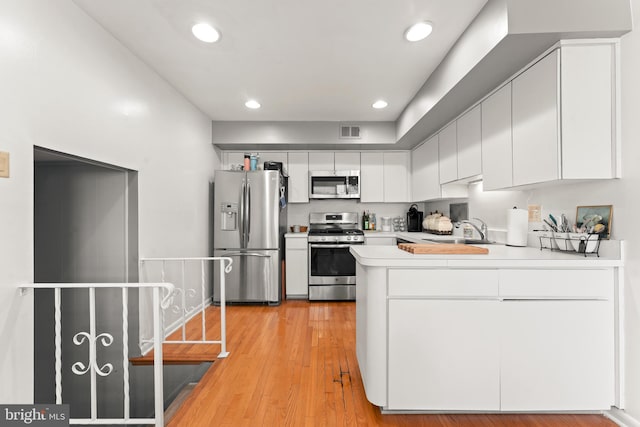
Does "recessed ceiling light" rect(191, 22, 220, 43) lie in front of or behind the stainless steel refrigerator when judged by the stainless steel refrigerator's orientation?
in front

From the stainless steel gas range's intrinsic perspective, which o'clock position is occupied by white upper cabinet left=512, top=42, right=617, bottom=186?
The white upper cabinet is roughly at 11 o'clock from the stainless steel gas range.

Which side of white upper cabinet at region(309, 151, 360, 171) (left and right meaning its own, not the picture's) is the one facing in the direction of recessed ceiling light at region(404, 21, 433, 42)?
front

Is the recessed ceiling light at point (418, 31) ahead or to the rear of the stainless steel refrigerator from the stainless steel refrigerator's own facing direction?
ahead

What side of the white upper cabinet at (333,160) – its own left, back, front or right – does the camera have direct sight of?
front

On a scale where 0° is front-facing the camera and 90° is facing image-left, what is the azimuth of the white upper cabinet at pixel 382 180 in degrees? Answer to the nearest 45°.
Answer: approximately 0°

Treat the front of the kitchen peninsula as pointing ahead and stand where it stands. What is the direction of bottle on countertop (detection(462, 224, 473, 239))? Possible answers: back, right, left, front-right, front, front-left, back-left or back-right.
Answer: back

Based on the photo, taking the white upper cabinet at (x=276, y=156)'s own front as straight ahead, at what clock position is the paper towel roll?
The paper towel roll is roughly at 11 o'clock from the white upper cabinet.

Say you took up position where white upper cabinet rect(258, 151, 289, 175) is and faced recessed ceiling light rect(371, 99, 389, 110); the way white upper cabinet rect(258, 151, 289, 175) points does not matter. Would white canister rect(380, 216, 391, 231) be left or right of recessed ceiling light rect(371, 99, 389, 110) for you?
left

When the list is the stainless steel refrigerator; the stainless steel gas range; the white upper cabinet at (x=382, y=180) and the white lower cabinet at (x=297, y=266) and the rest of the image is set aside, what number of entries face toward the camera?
4

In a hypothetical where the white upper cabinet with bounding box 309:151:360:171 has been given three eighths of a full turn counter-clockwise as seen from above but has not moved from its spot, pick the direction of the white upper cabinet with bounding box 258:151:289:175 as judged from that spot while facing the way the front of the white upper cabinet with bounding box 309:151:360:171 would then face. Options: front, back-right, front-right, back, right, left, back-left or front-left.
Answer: back-left

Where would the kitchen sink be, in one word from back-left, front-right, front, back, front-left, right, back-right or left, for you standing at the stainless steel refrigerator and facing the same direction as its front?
front-left

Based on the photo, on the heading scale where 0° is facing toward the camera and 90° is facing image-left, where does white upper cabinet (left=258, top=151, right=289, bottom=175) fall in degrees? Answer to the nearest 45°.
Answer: approximately 0°

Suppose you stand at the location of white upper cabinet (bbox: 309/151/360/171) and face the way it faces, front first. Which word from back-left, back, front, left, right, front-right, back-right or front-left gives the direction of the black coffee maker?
left

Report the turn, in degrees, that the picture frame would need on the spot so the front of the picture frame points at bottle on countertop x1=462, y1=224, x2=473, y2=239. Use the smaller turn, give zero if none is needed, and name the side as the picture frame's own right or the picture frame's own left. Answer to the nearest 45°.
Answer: approximately 90° to the picture frame's own right

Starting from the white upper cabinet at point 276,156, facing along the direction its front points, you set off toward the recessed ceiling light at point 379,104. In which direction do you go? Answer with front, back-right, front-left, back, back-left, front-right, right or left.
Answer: front-left

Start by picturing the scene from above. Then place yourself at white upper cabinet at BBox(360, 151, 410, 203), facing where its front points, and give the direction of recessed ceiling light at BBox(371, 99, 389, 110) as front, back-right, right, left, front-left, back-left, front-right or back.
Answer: front

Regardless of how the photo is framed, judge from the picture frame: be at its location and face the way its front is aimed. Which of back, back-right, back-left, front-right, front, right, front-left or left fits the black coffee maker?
right
